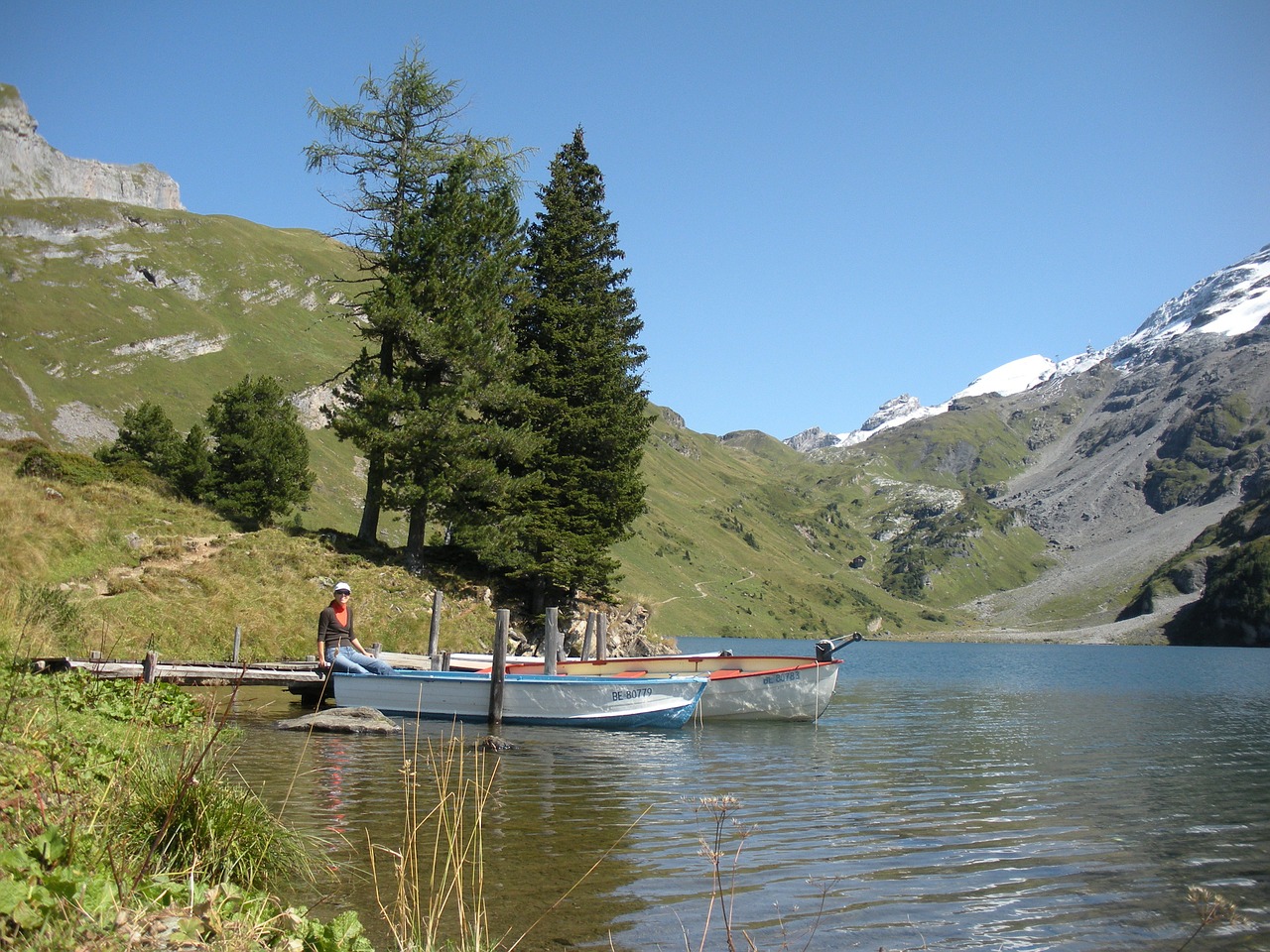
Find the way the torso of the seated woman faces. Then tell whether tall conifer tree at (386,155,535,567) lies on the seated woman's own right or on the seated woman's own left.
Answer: on the seated woman's own left

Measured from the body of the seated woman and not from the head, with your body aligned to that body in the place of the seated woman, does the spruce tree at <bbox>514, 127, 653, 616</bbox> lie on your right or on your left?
on your left

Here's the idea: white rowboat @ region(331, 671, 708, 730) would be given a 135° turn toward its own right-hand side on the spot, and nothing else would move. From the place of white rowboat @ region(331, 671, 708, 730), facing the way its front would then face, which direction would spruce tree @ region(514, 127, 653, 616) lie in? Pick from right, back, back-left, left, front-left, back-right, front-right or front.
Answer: back-right

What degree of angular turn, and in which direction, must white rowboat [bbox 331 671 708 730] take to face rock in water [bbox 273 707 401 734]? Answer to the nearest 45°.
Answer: approximately 135° to its right

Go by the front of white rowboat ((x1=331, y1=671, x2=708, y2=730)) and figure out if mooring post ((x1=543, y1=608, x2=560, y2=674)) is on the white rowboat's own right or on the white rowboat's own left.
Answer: on the white rowboat's own left

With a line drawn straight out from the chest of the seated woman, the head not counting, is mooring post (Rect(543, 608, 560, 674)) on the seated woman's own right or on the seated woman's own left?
on the seated woman's own left

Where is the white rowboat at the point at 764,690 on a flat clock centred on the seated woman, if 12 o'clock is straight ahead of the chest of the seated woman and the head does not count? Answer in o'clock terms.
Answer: The white rowboat is roughly at 10 o'clock from the seated woman.

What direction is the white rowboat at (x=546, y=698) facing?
to the viewer's right

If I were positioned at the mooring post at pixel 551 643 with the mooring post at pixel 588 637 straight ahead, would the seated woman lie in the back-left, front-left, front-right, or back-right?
back-left

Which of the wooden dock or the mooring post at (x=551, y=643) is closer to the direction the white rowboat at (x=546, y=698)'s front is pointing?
the mooring post

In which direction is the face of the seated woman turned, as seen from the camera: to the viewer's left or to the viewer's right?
to the viewer's right

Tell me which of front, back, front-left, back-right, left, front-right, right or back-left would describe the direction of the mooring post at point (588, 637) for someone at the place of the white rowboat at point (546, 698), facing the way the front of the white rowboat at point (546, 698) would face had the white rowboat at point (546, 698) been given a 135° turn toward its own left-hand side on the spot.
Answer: front-right

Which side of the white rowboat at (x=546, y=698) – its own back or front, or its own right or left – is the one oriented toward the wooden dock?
back

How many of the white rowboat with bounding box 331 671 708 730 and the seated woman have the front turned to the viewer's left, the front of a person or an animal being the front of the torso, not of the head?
0
